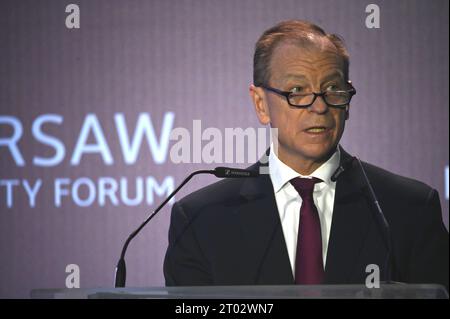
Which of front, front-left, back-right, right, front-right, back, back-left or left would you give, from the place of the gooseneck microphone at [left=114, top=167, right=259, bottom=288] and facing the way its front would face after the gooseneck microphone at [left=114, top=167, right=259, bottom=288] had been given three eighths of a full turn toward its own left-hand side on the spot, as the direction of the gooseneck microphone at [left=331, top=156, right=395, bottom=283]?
back-right

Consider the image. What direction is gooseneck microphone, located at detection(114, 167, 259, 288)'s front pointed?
to the viewer's right

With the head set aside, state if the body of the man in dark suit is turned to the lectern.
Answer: yes

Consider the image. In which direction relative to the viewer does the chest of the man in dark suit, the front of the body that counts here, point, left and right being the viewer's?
facing the viewer

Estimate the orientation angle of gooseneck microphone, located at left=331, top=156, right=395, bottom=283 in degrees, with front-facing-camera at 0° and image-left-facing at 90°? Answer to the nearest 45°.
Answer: approximately 90°
